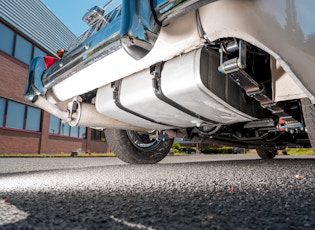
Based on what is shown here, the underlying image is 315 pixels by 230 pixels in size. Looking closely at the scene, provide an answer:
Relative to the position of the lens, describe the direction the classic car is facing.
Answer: facing away from the viewer and to the right of the viewer

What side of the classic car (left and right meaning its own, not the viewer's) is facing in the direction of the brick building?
left
